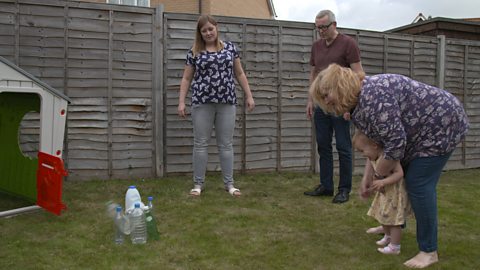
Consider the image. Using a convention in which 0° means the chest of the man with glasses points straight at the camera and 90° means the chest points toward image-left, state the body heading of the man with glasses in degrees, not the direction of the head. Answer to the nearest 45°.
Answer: approximately 45°

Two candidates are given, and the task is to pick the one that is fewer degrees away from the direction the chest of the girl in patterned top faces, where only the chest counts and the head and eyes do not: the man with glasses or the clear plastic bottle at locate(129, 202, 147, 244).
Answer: the clear plastic bottle

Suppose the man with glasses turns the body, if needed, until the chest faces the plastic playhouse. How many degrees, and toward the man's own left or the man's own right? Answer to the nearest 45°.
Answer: approximately 45° to the man's own right

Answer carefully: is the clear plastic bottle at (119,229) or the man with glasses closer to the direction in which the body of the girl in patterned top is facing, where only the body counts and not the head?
the clear plastic bottle

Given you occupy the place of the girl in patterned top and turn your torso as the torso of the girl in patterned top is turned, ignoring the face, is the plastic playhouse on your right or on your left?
on your right
